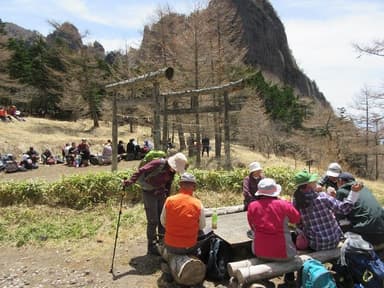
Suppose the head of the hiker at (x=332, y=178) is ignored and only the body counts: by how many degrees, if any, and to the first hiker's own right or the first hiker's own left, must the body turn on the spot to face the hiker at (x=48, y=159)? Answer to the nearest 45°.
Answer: approximately 90° to the first hiker's own right

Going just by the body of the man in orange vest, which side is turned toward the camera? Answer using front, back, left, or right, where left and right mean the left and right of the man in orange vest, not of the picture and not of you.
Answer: back

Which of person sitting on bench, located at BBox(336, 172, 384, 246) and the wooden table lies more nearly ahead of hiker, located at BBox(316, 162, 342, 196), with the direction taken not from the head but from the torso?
the wooden table

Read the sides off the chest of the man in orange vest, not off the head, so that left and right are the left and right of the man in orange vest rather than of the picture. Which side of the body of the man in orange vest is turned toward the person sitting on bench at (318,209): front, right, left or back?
right

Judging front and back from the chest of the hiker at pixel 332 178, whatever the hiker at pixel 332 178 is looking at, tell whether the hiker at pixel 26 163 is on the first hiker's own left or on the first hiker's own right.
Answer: on the first hiker's own right

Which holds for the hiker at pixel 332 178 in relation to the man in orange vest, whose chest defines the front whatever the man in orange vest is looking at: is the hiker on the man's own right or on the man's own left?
on the man's own right

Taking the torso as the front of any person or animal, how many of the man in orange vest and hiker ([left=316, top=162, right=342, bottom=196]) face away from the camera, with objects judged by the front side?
1

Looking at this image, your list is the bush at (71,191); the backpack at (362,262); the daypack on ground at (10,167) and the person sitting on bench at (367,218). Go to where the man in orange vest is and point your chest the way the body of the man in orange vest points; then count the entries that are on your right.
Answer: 2

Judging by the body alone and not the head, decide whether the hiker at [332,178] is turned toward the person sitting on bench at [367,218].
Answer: no

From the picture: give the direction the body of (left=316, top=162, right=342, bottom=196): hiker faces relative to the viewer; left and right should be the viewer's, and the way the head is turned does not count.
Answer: facing the viewer and to the left of the viewer

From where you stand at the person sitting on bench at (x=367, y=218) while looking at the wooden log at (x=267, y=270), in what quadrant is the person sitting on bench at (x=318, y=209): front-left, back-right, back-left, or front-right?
front-right

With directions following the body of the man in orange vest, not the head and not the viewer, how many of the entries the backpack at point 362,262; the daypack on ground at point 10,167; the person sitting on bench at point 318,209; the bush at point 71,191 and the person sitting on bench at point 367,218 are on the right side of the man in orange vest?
3

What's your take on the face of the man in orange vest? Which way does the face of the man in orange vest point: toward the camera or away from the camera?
away from the camera

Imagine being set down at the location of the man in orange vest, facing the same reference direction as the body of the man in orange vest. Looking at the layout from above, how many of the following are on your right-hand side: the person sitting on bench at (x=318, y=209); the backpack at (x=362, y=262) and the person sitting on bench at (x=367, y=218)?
3

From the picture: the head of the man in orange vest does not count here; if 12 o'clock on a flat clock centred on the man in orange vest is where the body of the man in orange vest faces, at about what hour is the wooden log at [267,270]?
The wooden log is roughly at 4 o'clock from the man in orange vest.
